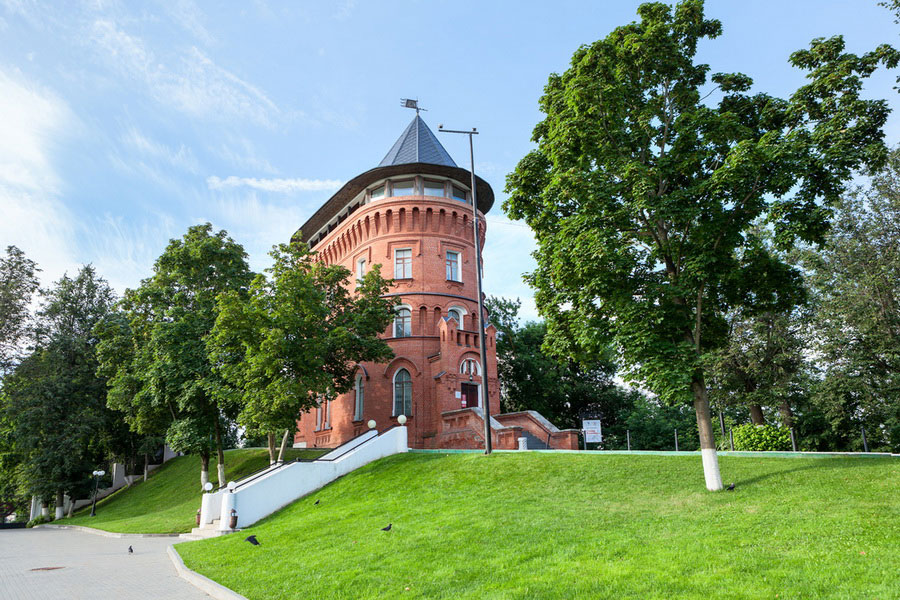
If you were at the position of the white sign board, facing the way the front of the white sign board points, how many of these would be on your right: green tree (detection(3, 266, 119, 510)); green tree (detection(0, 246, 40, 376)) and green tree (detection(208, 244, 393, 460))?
3

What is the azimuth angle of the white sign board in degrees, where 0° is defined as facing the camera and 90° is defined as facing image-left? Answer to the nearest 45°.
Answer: approximately 0°

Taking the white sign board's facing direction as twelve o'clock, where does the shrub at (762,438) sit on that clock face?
The shrub is roughly at 8 o'clock from the white sign board.

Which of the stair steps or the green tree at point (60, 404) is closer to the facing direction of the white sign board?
the stair steps

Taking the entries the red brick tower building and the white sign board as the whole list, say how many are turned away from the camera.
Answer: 0

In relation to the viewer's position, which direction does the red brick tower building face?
facing the viewer and to the right of the viewer

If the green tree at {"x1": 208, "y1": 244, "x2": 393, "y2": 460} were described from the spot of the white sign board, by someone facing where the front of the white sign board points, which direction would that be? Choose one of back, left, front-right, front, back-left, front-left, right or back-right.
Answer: right

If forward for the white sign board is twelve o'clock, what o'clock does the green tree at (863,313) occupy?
The green tree is roughly at 8 o'clock from the white sign board.

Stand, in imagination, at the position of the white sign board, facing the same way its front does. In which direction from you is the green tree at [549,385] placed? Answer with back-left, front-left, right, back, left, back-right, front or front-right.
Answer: back

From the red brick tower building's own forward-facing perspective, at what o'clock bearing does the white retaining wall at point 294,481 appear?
The white retaining wall is roughly at 2 o'clock from the red brick tower building.

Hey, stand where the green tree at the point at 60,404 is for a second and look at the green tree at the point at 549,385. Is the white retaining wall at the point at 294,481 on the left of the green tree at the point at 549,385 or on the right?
right

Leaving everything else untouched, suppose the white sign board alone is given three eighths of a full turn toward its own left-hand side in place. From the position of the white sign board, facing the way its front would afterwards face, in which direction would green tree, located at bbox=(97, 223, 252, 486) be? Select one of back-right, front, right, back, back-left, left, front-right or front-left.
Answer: back-left

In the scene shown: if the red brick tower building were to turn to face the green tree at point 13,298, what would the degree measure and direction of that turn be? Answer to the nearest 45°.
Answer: approximately 135° to its right
